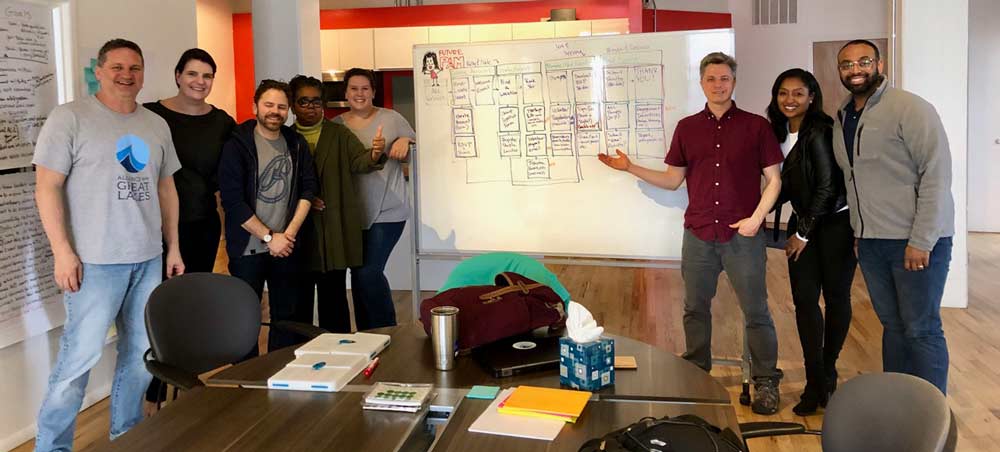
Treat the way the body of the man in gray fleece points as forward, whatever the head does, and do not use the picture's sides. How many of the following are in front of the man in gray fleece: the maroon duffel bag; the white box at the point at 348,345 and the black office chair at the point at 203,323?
3

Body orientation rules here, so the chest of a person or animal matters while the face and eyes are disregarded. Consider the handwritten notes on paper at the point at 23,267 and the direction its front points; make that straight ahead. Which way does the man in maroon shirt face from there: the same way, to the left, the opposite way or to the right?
to the right

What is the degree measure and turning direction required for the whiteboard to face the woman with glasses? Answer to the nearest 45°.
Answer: approximately 45° to its right

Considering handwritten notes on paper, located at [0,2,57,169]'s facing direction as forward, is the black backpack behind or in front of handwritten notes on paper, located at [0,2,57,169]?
in front

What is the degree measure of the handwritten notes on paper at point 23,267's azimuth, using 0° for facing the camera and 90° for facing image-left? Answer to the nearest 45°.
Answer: approximately 315°

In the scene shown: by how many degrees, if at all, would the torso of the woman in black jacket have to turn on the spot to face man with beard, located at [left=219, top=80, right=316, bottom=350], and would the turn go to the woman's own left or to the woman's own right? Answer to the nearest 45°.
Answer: approximately 45° to the woman's own right

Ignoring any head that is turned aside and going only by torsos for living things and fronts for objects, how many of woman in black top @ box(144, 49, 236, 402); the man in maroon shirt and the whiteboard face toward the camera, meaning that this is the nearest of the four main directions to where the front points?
3

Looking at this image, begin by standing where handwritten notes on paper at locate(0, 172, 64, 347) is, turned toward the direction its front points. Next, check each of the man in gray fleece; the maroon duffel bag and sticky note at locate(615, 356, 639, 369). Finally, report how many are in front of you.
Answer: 3

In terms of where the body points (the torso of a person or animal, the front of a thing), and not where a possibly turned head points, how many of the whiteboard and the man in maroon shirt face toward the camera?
2

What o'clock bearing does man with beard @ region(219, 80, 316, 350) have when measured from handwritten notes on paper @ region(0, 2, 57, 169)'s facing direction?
The man with beard is roughly at 11 o'clock from the handwritten notes on paper.

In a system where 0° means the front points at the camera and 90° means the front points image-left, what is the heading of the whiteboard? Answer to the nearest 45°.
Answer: approximately 0°

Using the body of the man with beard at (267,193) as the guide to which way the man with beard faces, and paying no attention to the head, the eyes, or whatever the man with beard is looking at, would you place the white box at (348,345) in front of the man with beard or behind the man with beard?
in front
